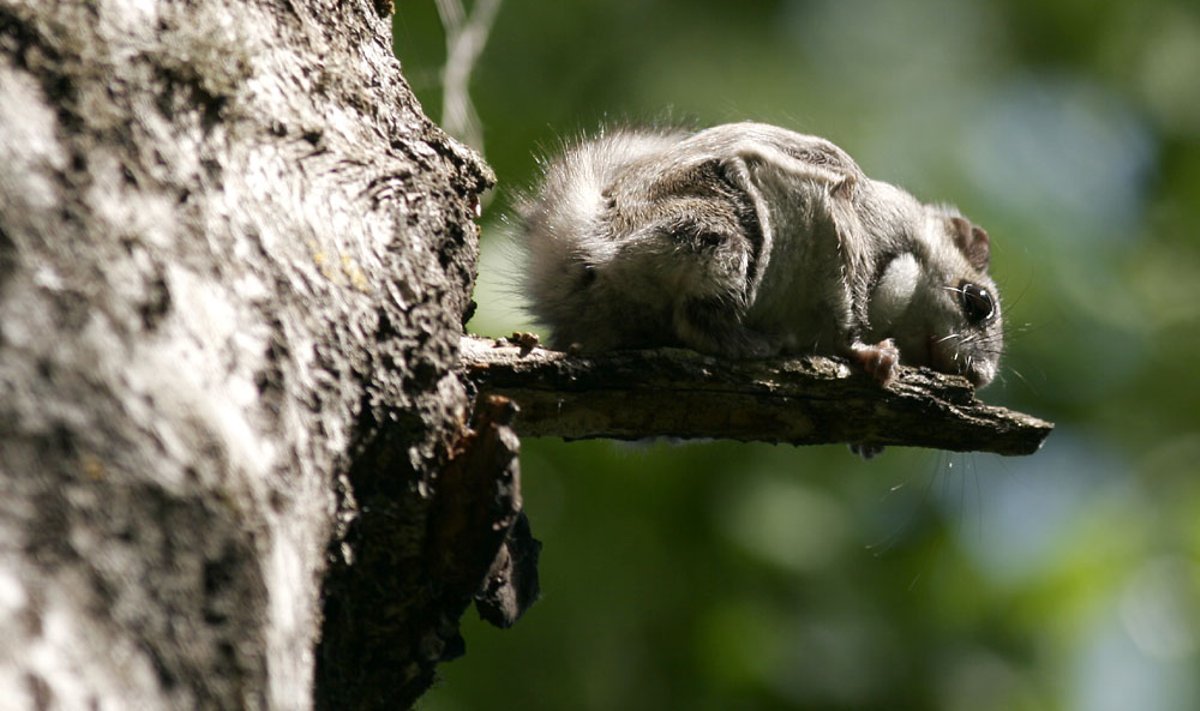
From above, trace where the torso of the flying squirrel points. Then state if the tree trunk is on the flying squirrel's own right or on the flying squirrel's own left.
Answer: on the flying squirrel's own right

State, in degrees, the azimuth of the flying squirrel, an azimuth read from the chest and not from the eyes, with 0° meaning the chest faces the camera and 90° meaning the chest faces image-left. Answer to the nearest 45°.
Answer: approximately 270°
